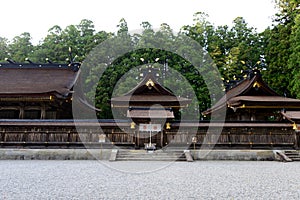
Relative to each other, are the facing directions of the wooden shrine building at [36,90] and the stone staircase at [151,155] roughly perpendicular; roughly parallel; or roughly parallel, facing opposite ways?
roughly parallel

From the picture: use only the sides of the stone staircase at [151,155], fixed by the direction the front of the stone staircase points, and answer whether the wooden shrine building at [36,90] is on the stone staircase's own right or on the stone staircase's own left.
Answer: on the stone staircase's own right

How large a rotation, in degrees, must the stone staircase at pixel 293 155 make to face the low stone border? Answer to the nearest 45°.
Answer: approximately 45° to its right

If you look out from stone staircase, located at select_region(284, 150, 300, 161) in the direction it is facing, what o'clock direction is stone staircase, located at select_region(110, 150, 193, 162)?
stone staircase, located at select_region(110, 150, 193, 162) is roughly at 2 o'clock from stone staircase, located at select_region(284, 150, 300, 161).

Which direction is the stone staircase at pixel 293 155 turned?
toward the camera

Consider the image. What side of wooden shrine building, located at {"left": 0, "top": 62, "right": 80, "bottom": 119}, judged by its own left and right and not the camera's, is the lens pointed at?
front

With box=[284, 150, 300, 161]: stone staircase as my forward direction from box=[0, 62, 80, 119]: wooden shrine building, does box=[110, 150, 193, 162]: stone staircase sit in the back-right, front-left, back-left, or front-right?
front-right

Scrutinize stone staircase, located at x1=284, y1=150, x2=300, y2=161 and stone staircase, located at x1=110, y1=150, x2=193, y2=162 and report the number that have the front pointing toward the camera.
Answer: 2

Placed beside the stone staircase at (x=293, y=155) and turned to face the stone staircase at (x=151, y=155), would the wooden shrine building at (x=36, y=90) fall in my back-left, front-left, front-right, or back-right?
front-right

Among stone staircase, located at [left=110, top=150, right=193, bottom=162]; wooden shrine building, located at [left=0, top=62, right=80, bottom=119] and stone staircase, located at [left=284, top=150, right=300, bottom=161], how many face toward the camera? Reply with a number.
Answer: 3

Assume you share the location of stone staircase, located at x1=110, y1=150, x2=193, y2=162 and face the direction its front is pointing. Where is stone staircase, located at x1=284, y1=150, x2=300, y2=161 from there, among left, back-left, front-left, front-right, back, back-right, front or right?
left

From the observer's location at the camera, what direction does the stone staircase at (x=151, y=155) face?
facing the viewer
